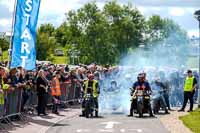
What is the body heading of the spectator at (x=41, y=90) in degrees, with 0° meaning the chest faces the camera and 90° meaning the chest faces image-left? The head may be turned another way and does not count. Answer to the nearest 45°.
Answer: approximately 315°

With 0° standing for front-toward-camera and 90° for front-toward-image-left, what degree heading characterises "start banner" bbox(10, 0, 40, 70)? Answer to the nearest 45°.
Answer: approximately 0°
